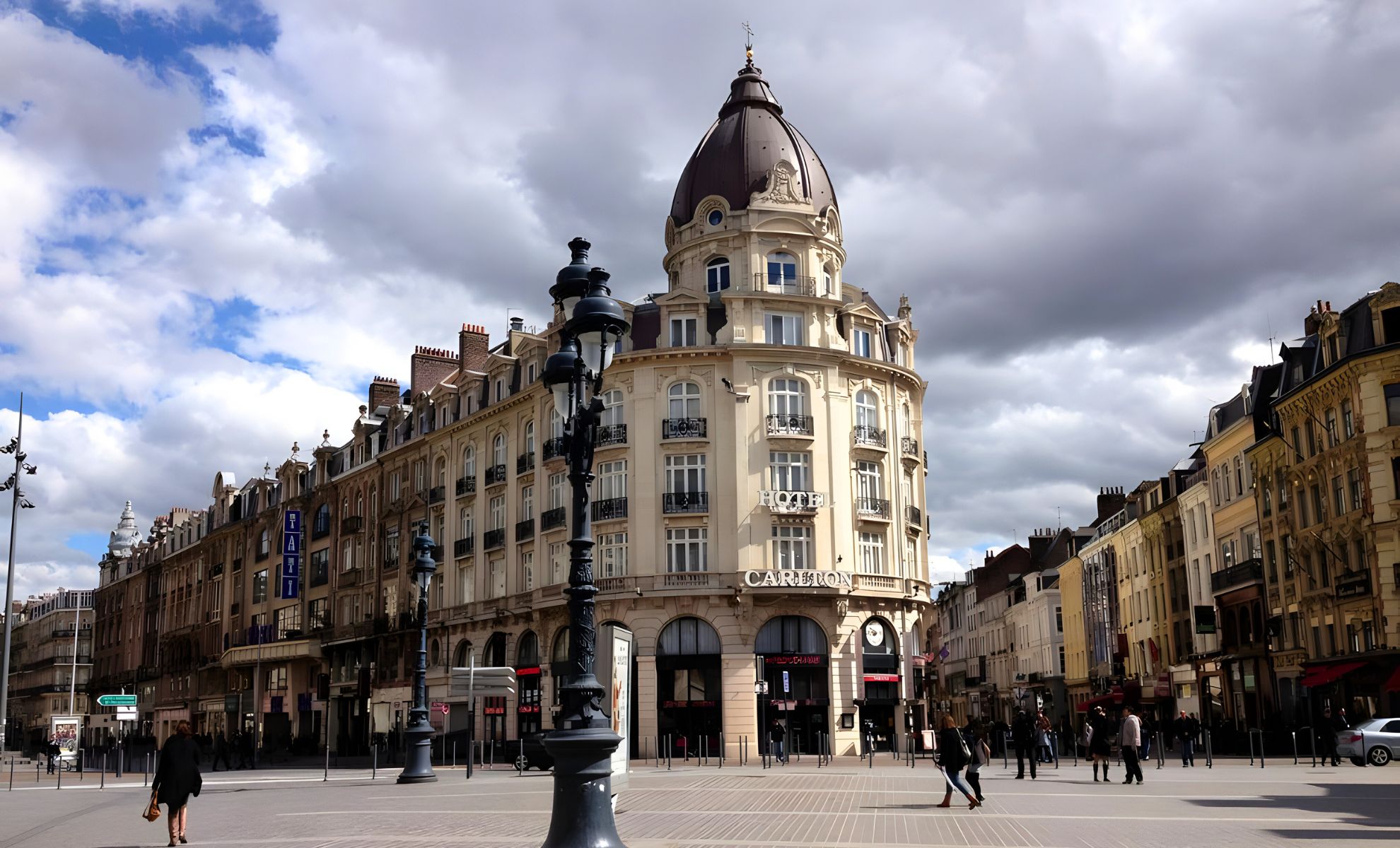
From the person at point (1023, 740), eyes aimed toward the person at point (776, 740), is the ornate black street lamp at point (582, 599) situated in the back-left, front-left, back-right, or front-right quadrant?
back-left

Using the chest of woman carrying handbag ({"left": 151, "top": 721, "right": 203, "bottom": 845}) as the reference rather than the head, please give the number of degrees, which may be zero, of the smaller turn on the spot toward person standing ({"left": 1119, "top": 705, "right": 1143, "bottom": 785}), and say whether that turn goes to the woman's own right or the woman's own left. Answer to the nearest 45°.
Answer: approximately 90° to the woman's own right

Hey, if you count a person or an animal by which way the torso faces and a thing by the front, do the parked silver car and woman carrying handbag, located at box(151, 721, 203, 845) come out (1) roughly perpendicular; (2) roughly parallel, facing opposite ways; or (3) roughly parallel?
roughly perpendicular

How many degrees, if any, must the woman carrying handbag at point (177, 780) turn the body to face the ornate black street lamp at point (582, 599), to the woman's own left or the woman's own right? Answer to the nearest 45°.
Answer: approximately 135° to the woman's own right

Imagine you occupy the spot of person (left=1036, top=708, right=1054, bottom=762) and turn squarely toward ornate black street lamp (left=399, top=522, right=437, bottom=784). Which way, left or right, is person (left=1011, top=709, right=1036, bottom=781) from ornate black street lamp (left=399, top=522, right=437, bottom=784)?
left
